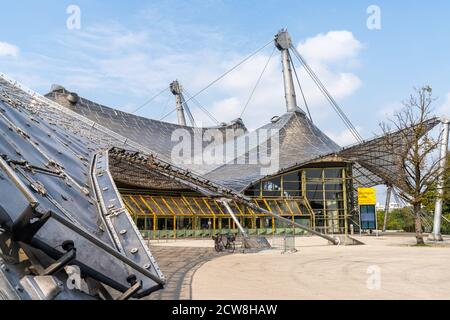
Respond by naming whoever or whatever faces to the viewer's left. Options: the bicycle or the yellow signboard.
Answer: the bicycle

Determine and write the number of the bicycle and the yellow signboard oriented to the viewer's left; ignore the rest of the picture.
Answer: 1

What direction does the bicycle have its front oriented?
to the viewer's left

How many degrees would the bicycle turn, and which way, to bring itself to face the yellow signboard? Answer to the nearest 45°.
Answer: approximately 135° to its right

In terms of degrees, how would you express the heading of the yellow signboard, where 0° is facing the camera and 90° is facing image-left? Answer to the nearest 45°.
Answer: approximately 0°

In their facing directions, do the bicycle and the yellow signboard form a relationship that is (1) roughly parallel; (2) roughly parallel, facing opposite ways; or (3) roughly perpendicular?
roughly perpendicular
